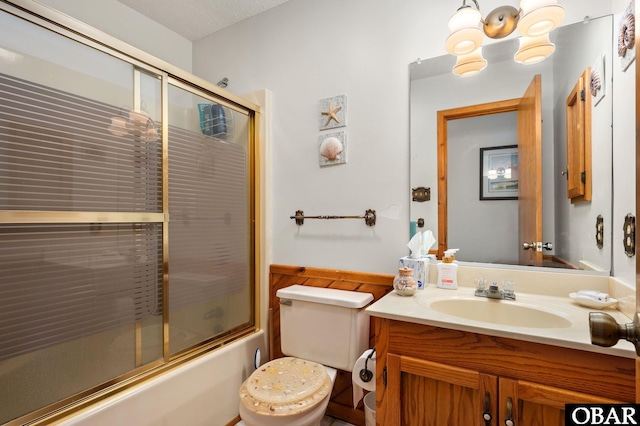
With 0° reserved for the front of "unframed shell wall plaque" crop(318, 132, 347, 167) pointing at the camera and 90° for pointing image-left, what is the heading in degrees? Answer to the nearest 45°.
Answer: approximately 45°

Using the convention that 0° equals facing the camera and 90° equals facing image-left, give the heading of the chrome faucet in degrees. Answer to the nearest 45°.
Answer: approximately 0°

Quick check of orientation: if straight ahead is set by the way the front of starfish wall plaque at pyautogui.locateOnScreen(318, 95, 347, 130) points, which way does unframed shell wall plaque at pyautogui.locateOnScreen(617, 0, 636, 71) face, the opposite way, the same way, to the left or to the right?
to the right

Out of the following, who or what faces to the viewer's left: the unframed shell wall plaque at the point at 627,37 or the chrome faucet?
the unframed shell wall plaque

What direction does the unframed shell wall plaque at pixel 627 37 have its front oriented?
to the viewer's left

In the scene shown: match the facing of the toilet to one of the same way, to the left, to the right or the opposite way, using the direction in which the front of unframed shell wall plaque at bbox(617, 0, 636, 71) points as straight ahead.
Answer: to the left

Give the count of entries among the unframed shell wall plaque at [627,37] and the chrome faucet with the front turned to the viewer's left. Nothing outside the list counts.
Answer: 1

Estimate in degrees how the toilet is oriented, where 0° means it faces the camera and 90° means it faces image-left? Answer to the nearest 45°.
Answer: approximately 45°

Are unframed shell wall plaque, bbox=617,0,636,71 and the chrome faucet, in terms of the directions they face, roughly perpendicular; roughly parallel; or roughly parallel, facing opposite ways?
roughly perpendicular

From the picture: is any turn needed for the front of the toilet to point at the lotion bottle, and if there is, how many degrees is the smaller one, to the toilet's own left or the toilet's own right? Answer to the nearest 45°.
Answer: approximately 135° to the toilet's own left
